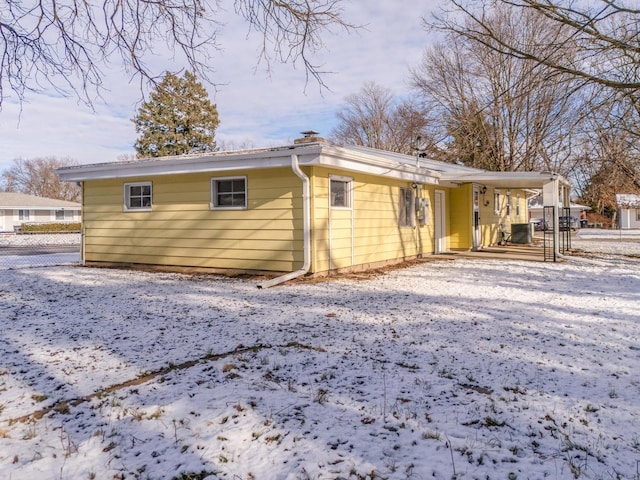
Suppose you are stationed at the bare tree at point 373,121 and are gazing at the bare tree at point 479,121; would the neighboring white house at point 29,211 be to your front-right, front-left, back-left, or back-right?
back-right

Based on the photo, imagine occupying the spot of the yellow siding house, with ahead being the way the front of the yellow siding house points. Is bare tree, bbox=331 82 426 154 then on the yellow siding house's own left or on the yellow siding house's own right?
on the yellow siding house's own left

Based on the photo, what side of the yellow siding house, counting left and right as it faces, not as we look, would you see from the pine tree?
front

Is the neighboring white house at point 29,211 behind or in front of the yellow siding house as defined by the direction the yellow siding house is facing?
behind

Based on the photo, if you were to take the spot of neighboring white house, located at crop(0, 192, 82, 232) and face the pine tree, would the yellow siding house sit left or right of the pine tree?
right

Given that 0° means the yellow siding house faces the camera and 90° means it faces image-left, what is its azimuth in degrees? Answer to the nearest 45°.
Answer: approximately 315°
